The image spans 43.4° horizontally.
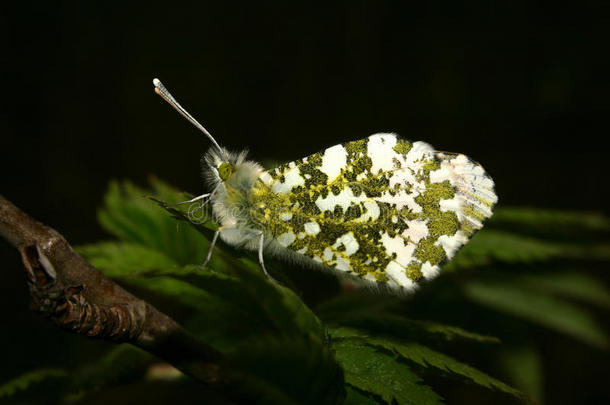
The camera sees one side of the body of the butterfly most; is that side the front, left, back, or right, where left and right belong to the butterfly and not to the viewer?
left

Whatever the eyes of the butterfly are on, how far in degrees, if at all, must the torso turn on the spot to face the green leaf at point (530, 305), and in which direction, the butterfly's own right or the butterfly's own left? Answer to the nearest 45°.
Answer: approximately 135° to the butterfly's own right

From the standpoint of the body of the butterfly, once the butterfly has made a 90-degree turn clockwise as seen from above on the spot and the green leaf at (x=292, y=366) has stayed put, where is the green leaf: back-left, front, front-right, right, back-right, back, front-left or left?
back
